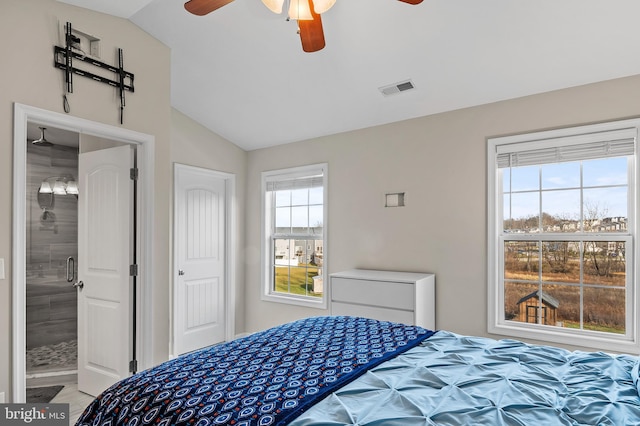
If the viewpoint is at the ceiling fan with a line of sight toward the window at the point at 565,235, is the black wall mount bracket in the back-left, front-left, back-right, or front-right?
back-left

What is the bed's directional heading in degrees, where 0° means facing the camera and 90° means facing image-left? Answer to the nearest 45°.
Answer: approximately 135°

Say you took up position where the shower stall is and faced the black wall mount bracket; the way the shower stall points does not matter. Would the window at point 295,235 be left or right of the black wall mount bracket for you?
left

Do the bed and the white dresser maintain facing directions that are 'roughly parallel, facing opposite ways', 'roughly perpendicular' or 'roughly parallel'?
roughly perpendicular

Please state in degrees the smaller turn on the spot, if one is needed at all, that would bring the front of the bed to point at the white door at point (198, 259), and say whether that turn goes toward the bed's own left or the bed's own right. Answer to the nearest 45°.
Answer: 0° — it already faces it

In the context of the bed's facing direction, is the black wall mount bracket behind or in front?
in front

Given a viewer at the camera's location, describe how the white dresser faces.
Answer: facing the viewer and to the left of the viewer

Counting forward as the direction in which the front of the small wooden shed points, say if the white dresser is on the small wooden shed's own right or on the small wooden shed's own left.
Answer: on the small wooden shed's own right

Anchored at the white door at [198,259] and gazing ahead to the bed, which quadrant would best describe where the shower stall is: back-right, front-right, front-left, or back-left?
back-right

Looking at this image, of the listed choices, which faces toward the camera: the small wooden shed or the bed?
the small wooden shed

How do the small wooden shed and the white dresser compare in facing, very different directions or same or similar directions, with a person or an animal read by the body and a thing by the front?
same or similar directions

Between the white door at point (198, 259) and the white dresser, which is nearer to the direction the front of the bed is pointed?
the white door

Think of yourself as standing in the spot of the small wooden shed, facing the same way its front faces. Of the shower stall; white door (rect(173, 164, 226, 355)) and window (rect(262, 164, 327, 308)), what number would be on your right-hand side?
0

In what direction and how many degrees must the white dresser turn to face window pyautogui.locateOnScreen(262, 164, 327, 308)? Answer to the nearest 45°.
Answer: approximately 90° to its right

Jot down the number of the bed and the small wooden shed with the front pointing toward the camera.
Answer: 1

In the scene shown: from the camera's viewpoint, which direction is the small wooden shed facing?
toward the camera
